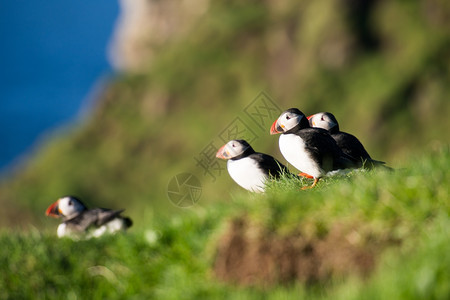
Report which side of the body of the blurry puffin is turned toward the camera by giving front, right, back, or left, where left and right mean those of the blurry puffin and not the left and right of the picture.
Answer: left

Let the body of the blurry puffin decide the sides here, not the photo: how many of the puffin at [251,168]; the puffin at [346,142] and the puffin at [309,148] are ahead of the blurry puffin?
0

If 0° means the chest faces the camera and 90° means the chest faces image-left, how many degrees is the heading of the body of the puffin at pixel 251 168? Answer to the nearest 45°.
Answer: approximately 90°

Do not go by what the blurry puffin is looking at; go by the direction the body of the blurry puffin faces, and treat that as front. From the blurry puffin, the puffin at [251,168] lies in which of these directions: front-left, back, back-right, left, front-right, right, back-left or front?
back

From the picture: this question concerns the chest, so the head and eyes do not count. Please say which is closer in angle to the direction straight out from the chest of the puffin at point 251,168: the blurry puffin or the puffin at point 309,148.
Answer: the blurry puffin

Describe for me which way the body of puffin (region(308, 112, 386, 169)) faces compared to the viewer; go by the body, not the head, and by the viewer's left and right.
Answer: facing to the left of the viewer

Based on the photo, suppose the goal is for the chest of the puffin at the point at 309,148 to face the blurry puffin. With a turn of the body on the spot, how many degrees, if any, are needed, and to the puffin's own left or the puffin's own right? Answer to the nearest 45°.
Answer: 0° — it already faces it

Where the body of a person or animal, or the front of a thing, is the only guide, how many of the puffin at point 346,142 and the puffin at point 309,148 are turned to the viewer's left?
2

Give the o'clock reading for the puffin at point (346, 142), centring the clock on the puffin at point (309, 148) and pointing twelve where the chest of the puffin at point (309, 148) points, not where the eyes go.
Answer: the puffin at point (346, 142) is roughly at 4 o'clock from the puffin at point (309, 148).

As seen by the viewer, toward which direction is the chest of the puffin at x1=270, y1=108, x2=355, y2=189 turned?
to the viewer's left

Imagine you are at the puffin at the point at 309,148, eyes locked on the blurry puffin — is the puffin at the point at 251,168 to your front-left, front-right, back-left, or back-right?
front-right

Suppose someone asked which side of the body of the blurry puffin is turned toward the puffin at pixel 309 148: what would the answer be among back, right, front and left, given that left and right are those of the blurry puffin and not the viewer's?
back

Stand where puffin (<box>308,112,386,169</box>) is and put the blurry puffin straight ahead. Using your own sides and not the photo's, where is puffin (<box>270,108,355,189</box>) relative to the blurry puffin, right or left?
left

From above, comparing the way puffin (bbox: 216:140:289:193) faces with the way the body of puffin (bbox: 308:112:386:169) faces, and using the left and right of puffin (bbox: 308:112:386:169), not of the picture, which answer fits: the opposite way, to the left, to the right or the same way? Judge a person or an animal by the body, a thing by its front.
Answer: the same way

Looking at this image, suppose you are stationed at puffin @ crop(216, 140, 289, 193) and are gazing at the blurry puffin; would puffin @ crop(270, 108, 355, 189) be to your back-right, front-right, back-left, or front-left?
back-left

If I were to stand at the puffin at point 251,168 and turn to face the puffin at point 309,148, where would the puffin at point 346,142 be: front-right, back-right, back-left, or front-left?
front-left

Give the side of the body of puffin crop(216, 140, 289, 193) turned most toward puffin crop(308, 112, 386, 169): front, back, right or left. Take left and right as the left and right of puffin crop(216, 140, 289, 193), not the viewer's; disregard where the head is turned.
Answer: back

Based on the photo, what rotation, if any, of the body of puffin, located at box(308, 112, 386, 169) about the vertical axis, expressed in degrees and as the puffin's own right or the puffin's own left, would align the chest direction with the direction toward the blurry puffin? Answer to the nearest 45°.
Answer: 0° — it already faces it
